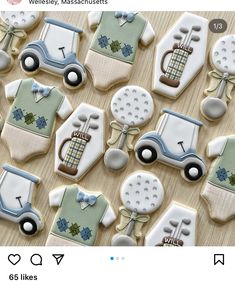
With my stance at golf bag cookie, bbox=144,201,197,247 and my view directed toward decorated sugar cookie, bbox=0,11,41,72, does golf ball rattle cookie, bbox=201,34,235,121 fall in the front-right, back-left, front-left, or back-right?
front-right

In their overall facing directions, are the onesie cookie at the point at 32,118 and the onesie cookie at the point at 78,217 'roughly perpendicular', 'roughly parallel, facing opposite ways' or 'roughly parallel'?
roughly parallel

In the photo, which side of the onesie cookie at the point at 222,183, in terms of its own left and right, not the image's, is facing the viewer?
front

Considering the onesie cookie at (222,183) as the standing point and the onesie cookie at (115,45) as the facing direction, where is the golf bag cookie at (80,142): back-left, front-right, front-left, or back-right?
front-left

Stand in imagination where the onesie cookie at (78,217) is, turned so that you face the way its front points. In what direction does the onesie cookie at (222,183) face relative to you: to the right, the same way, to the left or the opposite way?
the same way
